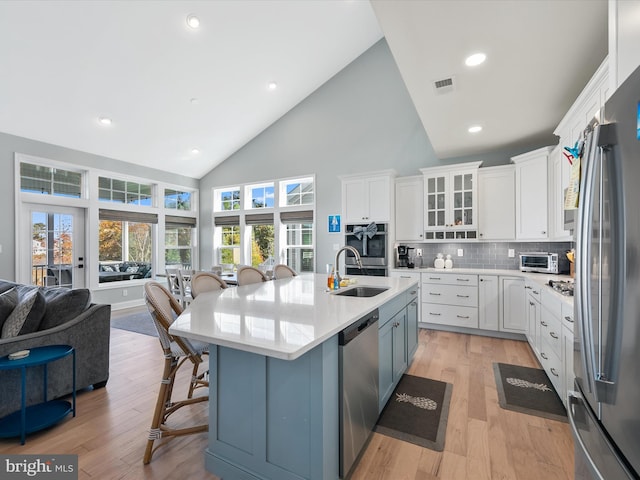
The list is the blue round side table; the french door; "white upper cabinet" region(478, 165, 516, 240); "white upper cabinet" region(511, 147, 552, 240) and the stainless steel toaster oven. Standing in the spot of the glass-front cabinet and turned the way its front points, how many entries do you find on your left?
3

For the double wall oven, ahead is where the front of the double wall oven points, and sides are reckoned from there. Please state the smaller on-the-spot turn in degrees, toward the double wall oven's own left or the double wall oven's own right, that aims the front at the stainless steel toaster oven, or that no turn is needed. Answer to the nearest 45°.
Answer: approximately 90° to the double wall oven's own left

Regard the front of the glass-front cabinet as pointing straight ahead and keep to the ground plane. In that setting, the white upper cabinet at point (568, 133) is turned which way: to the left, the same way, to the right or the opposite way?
to the right

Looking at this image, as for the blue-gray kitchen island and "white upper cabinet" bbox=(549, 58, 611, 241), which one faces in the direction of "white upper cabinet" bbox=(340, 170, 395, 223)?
"white upper cabinet" bbox=(549, 58, 611, 241)

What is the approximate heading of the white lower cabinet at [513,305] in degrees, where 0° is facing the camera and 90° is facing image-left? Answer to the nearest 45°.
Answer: approximately 0°

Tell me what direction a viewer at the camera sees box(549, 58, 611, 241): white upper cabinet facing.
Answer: facing to the left of the viewer

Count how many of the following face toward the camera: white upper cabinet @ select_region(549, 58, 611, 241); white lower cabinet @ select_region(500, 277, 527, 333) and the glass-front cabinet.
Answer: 2

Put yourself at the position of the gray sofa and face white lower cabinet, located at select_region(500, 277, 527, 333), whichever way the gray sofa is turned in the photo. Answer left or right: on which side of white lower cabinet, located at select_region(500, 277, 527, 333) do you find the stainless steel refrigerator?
right

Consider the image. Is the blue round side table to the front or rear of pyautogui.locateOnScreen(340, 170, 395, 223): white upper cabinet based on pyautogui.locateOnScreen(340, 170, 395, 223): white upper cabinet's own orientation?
to the front

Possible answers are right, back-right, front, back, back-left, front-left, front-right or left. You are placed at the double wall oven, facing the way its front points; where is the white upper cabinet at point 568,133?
front-left

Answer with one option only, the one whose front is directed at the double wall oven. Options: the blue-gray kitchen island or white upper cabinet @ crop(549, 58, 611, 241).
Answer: the white upper cabinet

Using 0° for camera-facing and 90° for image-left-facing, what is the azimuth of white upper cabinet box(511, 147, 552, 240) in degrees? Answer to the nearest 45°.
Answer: approximately 45°
